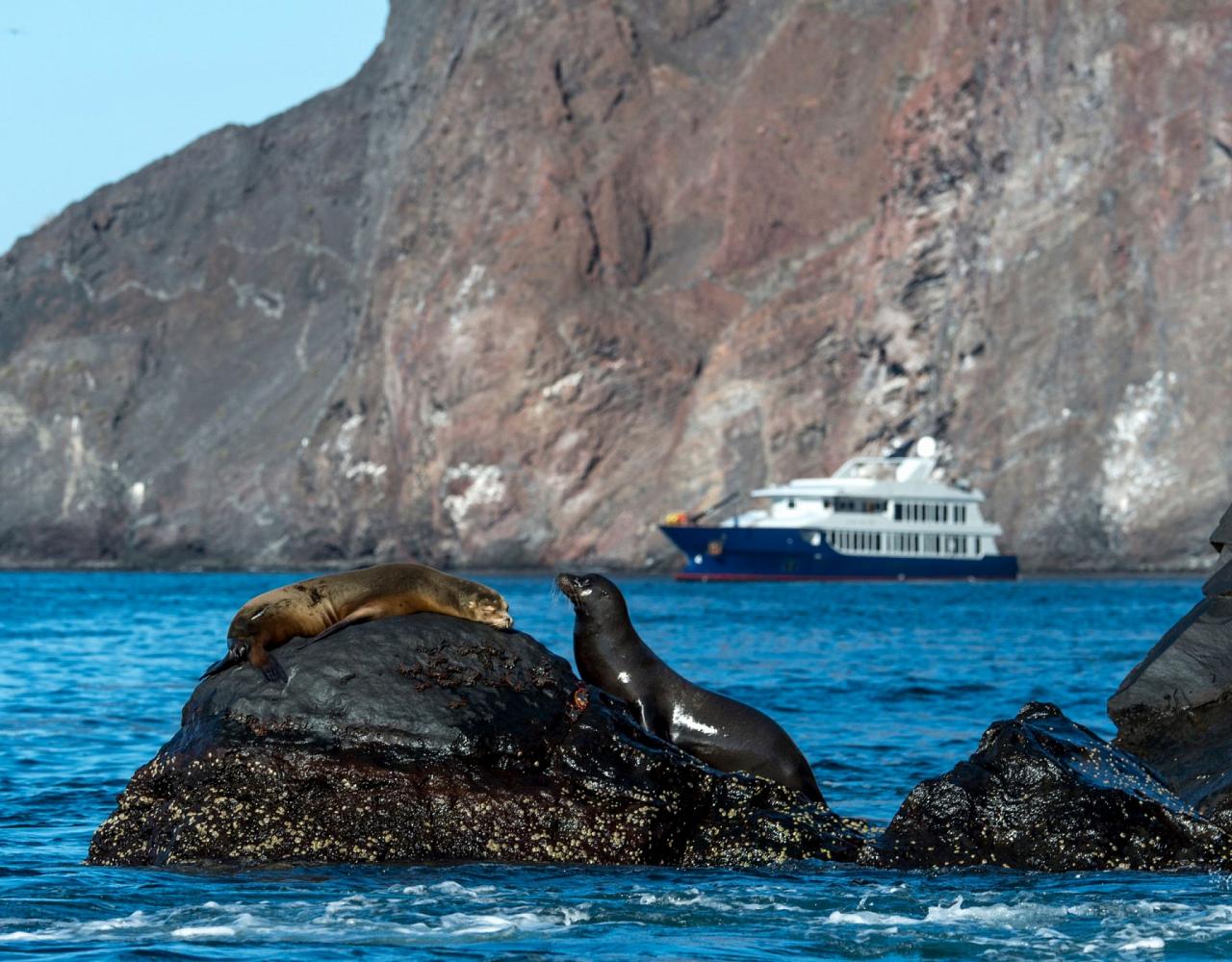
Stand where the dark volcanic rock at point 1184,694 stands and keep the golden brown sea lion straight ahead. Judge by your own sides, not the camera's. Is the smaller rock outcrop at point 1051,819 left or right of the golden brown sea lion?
left

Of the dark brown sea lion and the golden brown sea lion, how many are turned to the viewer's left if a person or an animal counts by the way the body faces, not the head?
1

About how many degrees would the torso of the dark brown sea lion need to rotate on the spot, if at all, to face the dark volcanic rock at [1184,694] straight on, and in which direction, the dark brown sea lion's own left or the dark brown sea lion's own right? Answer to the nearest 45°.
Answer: approximately 135° to the dark brown sea lion's own right

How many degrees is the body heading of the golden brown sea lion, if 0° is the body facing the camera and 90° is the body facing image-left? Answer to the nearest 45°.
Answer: approximately 270°

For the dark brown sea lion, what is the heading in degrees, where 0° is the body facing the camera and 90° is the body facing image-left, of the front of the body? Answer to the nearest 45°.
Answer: approximately 90°

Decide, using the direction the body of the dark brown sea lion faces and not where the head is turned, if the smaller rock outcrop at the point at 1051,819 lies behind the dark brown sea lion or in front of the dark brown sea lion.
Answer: behind

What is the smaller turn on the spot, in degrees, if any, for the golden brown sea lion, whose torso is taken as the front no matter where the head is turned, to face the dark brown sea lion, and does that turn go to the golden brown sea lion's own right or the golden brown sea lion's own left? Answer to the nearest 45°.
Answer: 0° — it already faces it

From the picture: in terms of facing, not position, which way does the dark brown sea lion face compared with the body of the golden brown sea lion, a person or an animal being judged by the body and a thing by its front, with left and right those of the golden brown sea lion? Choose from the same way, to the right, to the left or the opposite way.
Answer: the opposite way
